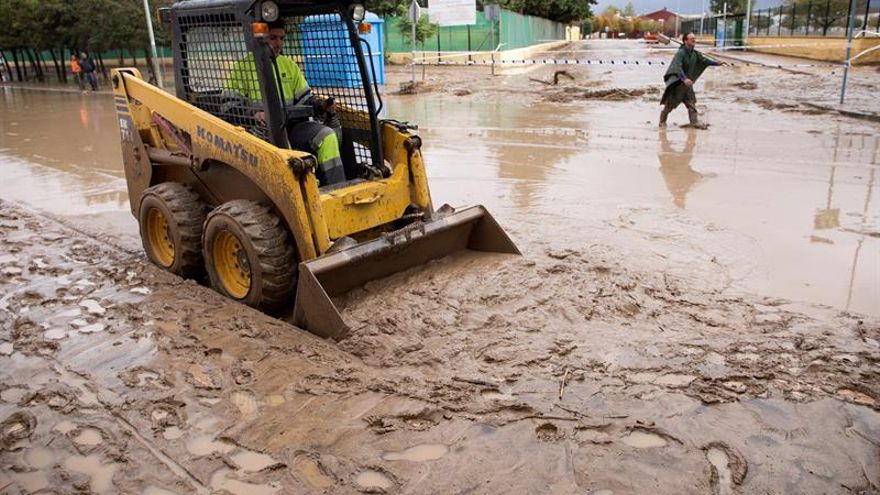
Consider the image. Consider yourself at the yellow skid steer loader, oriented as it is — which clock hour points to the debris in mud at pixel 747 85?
The debris in mud is roughly at 9 o'clock from the yellow skid steer loader.

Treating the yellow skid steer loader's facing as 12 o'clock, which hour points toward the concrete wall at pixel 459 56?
The concrete wall is roughly at 8 o'clock from the yellow skid steer loader.

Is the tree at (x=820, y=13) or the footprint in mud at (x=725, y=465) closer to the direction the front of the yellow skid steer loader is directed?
the footprint in mud

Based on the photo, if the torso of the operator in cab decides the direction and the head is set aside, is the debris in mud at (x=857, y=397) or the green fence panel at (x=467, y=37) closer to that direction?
the debris in mud

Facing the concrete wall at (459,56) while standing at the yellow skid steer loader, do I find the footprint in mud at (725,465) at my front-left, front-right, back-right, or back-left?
back-right

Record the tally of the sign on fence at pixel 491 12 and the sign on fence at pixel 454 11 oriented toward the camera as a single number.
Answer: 2

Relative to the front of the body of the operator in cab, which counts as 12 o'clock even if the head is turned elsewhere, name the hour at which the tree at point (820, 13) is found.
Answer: The tree is roughly at 9 o'clock from the operator in cab.

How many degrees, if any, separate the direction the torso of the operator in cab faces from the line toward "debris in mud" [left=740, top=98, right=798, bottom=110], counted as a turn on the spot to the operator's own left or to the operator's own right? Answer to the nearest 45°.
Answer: approximately 90° to the operator's own left

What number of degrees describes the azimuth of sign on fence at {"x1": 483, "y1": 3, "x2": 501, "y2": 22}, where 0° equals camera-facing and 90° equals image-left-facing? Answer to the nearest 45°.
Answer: approximately 0°

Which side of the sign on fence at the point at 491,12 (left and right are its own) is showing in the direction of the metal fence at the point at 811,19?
left

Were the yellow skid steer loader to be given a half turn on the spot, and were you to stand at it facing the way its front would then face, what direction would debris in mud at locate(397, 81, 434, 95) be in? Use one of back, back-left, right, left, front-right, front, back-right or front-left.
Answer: front-right

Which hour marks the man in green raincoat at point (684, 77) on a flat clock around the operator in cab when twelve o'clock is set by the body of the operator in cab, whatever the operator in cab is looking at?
The man in green raincoat is roughly at 9 o'clock from the operator in cab.

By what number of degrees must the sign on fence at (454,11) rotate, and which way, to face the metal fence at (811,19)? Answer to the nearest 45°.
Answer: approximately 135° to its left
